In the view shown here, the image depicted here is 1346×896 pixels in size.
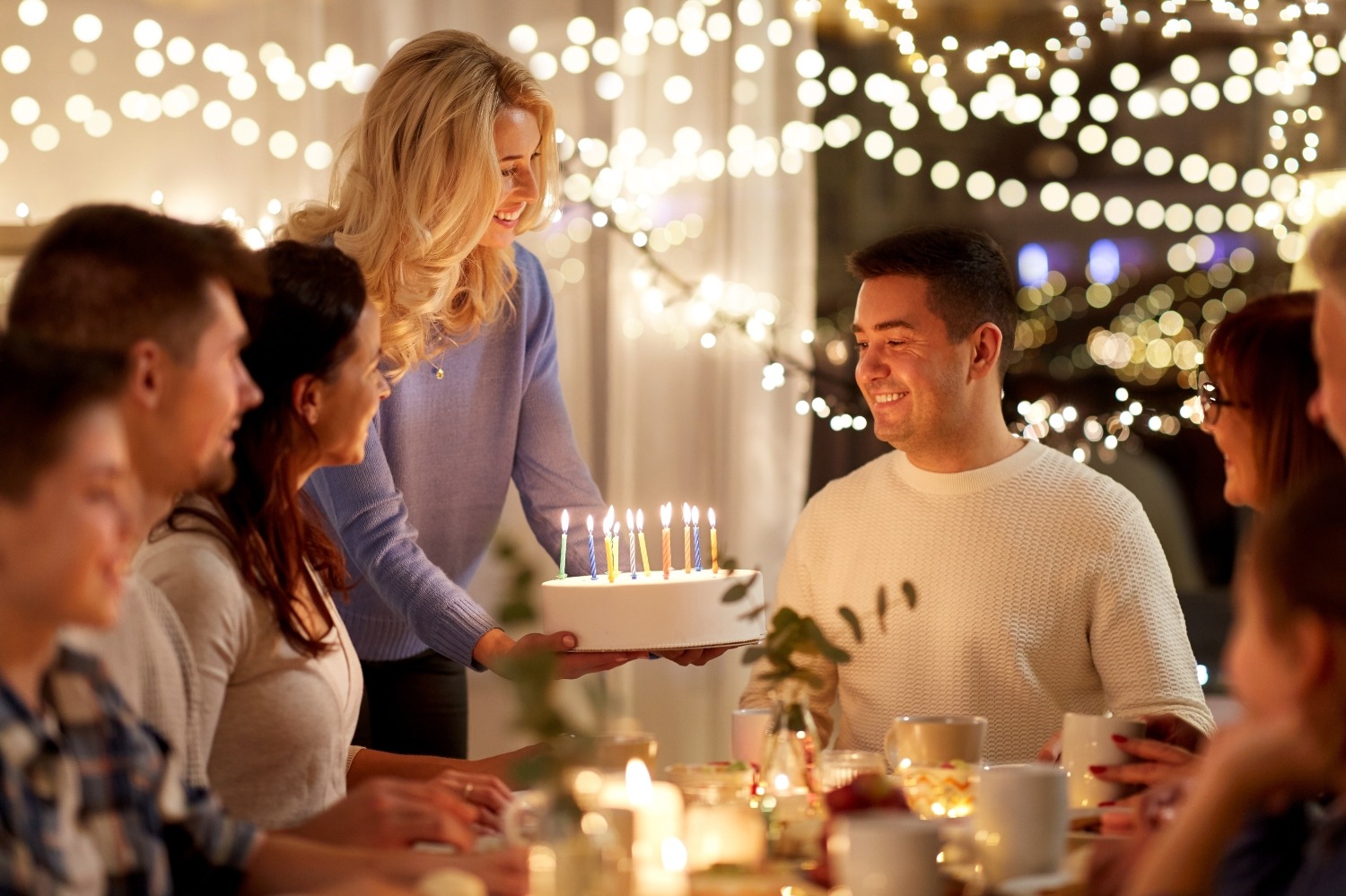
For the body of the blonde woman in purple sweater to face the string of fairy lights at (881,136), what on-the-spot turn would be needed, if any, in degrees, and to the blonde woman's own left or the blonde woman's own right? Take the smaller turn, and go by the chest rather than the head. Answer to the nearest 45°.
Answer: approximately 90° to the blonde woman's own left

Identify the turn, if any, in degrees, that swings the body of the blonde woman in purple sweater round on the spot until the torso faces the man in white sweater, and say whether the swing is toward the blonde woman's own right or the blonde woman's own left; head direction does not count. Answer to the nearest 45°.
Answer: approximately 45° to the blonde woman's own left

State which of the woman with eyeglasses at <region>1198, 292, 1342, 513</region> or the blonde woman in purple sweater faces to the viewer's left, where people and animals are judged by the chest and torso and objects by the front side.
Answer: the woman with eyeglasses

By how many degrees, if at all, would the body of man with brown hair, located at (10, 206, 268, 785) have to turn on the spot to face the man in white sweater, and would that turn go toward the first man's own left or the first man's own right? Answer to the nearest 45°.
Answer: approximately 45° to the first man's own left

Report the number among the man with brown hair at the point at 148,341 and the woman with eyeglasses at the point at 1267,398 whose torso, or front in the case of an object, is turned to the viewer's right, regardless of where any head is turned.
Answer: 1

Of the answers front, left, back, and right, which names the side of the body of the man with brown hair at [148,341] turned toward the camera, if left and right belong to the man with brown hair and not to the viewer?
right

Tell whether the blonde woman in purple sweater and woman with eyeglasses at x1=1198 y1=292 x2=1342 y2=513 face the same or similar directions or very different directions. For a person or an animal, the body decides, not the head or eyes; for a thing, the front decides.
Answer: very different directions

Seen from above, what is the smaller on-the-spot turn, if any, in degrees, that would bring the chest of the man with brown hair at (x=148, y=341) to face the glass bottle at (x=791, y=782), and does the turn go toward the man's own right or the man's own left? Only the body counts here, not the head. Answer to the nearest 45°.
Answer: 0° — they already face it

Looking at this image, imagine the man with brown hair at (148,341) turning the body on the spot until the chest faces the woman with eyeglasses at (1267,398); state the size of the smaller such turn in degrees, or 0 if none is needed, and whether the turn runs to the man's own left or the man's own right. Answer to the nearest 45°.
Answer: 0° — they already face them

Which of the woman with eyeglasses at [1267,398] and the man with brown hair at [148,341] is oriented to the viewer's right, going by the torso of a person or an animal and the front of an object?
the man with brown hair

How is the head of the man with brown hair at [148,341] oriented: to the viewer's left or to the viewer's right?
to the viewer's right

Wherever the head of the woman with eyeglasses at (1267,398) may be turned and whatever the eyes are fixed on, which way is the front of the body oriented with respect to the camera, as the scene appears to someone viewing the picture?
to the viewer's left
